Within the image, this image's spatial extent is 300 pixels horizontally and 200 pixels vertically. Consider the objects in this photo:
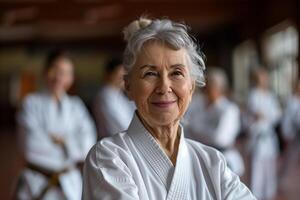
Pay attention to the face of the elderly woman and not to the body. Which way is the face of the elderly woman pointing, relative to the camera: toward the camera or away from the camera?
toward the camera

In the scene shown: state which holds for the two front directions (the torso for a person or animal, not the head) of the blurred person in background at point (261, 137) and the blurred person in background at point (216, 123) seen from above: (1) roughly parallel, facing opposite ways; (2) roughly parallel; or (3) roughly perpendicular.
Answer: roughly parallel

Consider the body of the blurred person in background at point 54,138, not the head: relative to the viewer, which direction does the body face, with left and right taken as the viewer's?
facing the viewer

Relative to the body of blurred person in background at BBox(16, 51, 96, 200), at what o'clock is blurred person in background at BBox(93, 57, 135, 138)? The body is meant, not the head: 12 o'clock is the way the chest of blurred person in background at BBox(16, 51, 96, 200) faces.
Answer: blurred person in background at BBox(93, 57, 135, 138) is roughly at 7 o'clock from blurred person in background at BBox(16, 51, 96, 200).

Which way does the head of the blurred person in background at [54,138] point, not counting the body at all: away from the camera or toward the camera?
toward the camera

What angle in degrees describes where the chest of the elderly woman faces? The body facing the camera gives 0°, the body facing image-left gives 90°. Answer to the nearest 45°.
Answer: approximately 0°

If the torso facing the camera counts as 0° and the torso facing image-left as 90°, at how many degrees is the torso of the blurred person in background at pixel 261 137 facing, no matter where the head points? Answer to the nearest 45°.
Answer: approximately 45°
